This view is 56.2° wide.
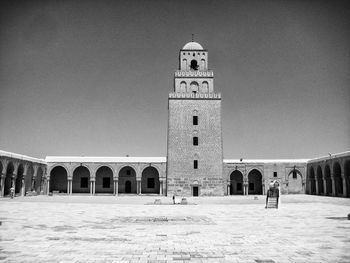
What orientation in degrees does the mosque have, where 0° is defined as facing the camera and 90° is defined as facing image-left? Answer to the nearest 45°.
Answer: approximately 0°
